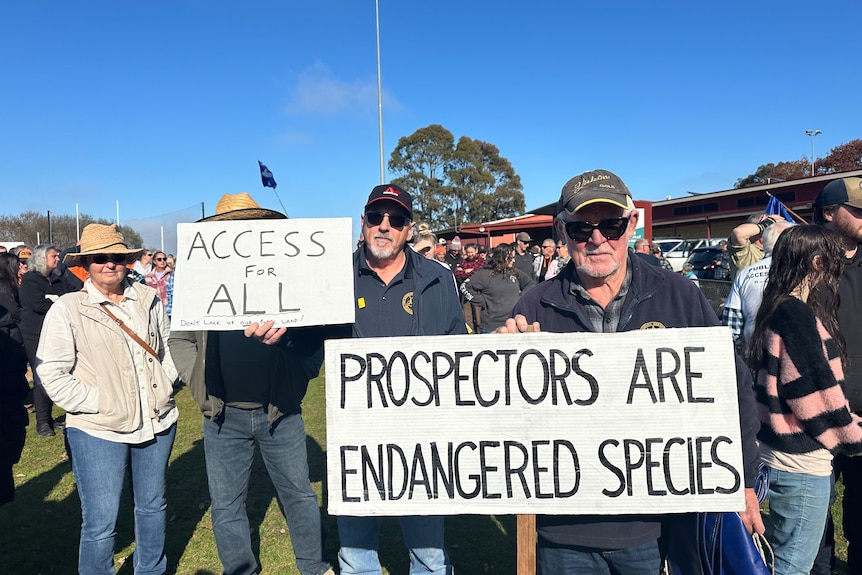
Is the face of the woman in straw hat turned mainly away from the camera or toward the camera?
toward the camera

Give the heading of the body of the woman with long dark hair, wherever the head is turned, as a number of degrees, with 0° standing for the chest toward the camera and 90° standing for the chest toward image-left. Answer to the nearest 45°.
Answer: approximately 270°

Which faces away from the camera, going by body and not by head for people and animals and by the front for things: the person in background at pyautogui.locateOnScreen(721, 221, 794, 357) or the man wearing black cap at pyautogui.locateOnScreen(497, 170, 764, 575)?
the person in background

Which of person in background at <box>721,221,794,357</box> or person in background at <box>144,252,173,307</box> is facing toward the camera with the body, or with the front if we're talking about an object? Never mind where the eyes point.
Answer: person in background at <box>144,252,173,307</box>

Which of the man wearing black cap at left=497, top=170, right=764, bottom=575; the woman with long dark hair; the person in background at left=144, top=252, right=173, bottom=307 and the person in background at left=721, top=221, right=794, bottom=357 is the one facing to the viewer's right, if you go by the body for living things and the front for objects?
the woman with long dark hair

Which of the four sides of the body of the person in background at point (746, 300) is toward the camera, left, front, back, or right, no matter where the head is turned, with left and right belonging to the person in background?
back

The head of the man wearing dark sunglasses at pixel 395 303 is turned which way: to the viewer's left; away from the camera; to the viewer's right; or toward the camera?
toward the camera

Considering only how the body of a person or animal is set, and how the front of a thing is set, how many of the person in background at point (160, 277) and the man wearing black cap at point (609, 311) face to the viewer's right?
0

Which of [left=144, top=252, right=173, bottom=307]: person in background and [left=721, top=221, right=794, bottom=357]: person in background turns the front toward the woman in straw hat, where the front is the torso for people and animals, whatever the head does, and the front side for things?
[left=144, top=252, right=173, bottom=307]: person in background

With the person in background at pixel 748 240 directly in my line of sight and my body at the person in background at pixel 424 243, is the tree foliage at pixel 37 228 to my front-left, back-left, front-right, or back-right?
back-left

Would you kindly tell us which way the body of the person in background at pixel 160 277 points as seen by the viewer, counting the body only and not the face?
toward the camera

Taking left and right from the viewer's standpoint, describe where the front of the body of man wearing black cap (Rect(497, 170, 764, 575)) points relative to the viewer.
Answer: facing the viewer

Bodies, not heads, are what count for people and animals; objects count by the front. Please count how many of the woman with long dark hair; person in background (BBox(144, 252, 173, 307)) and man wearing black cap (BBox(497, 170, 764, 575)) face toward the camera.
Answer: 2

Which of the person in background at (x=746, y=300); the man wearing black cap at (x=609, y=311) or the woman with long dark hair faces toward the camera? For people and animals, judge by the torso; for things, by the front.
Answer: the man wearing black cap
